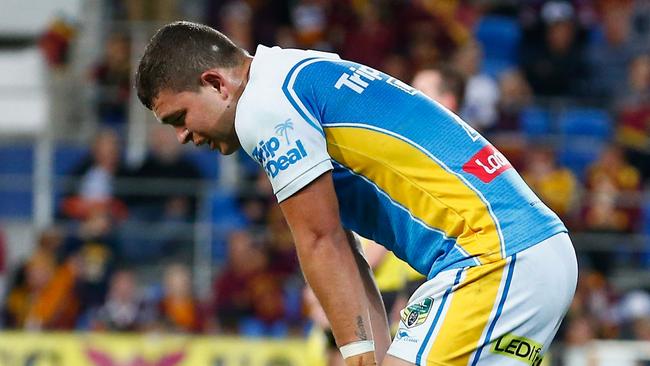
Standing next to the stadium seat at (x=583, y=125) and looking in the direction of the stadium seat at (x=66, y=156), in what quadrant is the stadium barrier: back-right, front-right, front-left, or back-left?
front-left

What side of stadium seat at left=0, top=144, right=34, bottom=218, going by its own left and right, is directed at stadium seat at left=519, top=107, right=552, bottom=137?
left

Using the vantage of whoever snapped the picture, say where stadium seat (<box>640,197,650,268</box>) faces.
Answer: facing the viewer

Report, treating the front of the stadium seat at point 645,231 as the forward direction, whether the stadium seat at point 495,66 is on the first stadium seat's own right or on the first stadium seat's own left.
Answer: on the first stadium seat's own right

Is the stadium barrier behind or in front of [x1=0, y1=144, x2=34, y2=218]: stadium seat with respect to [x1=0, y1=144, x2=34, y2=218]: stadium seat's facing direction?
in front

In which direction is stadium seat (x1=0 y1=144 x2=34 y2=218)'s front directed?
toward the camera

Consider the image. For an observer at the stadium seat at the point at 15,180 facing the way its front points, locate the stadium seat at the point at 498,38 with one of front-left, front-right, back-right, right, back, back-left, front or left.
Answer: left

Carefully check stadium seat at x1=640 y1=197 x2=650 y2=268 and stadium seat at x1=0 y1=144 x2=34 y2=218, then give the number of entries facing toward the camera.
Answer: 2
